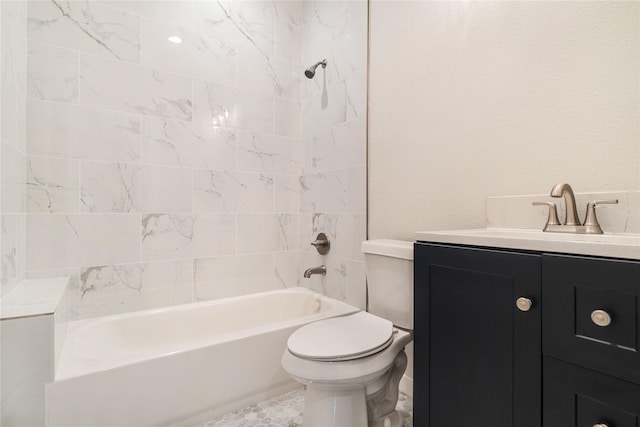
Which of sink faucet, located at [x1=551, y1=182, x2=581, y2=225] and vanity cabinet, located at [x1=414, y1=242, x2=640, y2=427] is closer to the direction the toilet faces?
the vanity cabinet

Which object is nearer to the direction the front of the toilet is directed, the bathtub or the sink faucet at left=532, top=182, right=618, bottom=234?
the bathtub

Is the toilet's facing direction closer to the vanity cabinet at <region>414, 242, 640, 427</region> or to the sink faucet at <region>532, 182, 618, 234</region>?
the vanity cabinet

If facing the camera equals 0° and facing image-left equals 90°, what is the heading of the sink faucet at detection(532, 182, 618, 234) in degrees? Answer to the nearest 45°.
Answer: approximately 45°

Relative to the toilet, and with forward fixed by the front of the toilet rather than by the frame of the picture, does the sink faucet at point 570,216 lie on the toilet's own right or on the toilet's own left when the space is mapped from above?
on the toilet's own left

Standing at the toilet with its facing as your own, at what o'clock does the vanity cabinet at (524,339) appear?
The vanity cabinet is roughly at 9 o'clock from the toilet.

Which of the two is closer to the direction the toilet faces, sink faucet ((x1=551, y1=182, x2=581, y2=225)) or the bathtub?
the bathtub

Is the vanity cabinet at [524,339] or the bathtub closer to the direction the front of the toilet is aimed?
the bathtub
